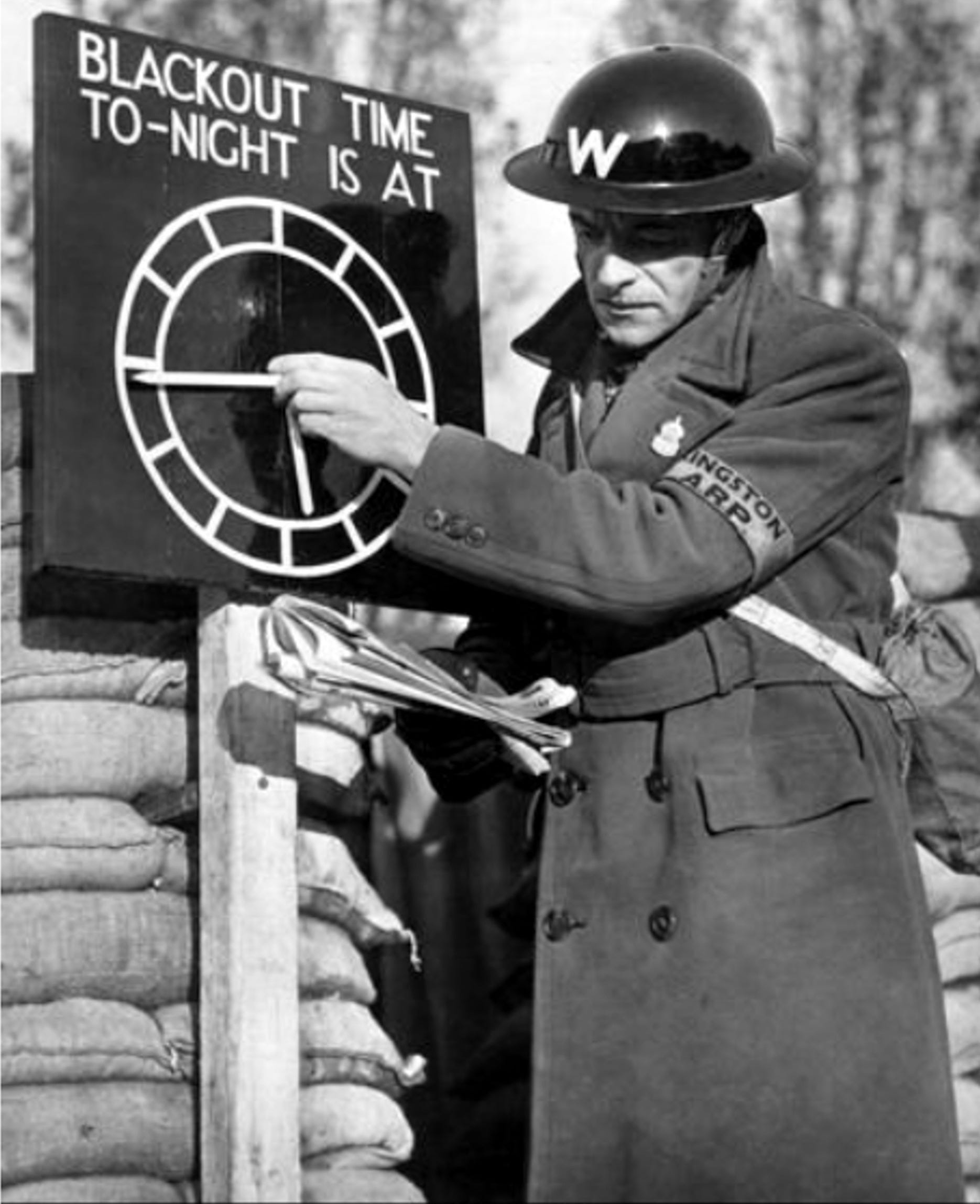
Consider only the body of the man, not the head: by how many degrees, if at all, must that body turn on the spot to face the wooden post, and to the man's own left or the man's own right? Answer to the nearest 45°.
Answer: approximately 45° to the man's own right

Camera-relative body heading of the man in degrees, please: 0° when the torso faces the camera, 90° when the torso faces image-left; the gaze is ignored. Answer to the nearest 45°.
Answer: approximately 45°

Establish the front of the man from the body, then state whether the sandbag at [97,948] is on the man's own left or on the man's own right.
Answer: on the man's own right

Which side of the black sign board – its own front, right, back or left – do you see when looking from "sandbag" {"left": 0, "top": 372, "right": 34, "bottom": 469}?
back

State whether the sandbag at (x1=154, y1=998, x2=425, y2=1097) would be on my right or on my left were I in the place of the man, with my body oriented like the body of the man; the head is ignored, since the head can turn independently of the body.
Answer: on my right

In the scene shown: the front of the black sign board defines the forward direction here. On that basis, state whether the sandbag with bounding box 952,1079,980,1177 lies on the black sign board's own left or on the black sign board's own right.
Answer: on the black sign board's own left

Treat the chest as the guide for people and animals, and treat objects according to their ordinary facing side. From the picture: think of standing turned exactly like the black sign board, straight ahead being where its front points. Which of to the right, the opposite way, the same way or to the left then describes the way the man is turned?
to the right

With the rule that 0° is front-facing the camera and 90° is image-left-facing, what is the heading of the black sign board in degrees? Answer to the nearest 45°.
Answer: approximately 315°

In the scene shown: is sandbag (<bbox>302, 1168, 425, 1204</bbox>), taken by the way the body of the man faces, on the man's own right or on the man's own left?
on the man's own right

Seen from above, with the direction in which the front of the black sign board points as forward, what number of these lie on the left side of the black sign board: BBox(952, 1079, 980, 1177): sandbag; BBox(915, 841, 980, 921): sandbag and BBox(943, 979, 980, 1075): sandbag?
3
